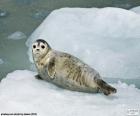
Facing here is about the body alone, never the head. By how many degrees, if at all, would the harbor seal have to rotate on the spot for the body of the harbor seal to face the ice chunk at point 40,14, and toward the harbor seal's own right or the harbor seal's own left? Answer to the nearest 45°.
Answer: approximately 90° to the harbor seal's own right

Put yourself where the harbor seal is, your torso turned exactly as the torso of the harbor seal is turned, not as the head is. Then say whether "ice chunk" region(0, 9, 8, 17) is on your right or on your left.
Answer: on your right

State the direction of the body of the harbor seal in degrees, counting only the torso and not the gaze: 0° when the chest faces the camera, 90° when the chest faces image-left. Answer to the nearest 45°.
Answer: approximately 90°

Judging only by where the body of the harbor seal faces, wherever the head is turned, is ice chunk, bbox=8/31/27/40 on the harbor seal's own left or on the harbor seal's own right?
on the harbor seal's own right
